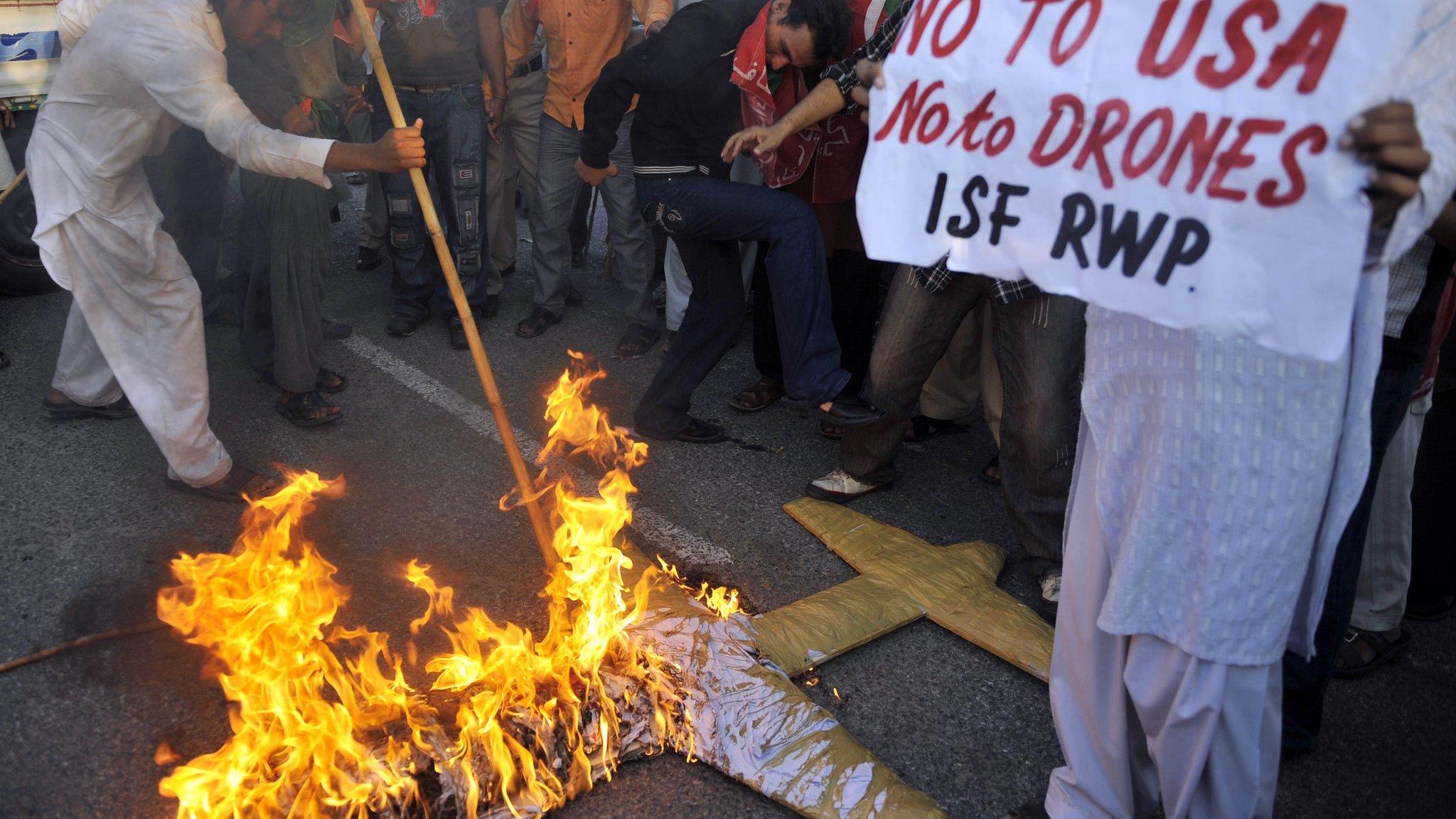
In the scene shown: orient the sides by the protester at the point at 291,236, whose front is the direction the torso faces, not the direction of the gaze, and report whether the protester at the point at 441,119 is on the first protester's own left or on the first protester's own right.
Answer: on the first protester's own left

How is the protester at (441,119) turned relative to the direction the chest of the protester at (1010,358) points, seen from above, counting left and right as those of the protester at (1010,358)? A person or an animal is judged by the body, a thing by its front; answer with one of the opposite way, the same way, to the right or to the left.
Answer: to the left

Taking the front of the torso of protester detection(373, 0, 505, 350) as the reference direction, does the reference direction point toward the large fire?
yes

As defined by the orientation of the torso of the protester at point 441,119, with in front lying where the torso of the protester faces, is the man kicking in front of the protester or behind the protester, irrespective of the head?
in front

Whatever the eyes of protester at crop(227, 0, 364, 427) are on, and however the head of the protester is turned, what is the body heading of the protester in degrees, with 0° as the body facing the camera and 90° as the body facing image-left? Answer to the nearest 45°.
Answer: approximately 315°

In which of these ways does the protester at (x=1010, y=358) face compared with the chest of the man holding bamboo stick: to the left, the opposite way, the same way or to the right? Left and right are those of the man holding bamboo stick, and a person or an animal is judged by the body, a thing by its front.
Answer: the opposite way

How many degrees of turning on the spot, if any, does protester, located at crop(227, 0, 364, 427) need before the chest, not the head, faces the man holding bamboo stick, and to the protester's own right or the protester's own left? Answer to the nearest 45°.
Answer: approximately 90° to the protester's own right

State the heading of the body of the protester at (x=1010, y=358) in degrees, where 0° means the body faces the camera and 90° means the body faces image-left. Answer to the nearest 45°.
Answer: approximately 45°

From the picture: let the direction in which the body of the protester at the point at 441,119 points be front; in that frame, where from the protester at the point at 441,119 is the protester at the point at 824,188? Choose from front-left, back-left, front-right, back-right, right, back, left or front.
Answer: front-left

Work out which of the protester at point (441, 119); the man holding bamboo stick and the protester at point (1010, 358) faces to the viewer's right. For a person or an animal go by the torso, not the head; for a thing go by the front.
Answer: the man holding bamboo stick

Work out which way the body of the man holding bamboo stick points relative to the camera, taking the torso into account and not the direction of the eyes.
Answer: to the viewer's right

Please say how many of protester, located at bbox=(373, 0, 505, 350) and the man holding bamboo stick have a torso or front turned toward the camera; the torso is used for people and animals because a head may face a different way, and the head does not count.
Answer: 1
